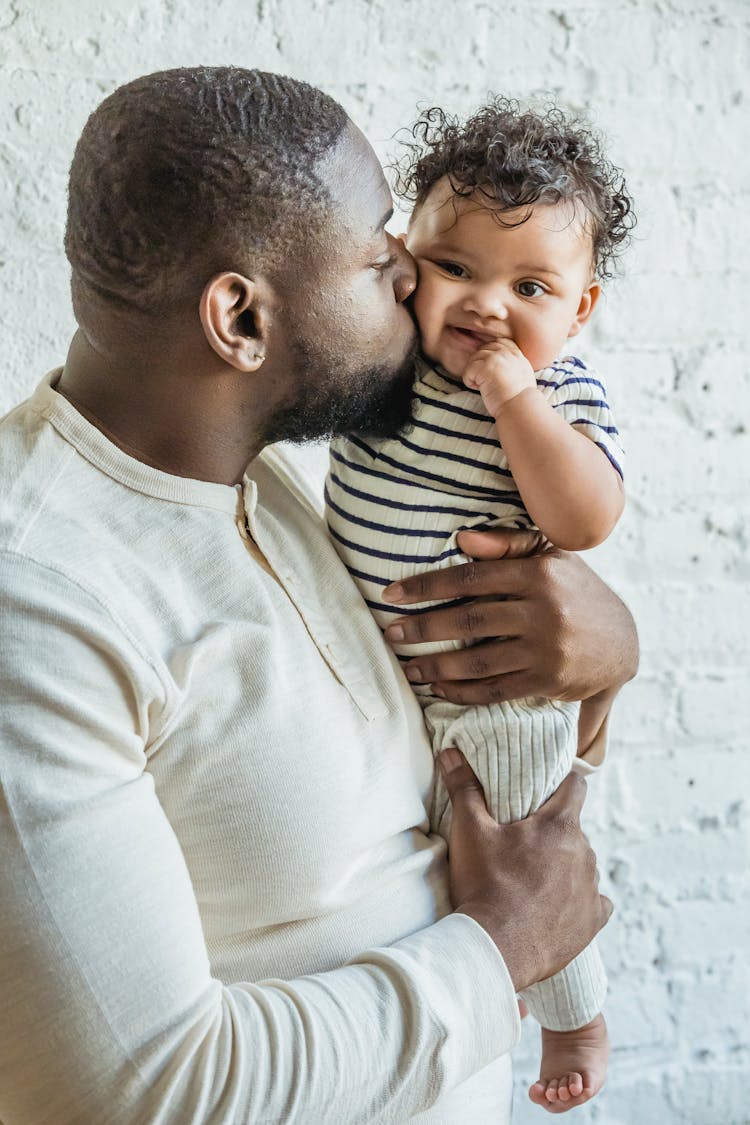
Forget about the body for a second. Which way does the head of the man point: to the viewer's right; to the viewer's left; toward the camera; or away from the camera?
to the viewer's right

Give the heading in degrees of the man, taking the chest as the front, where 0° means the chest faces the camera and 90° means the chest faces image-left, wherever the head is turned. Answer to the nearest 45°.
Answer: approximately 315°

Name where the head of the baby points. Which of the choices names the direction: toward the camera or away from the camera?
toward the camera
